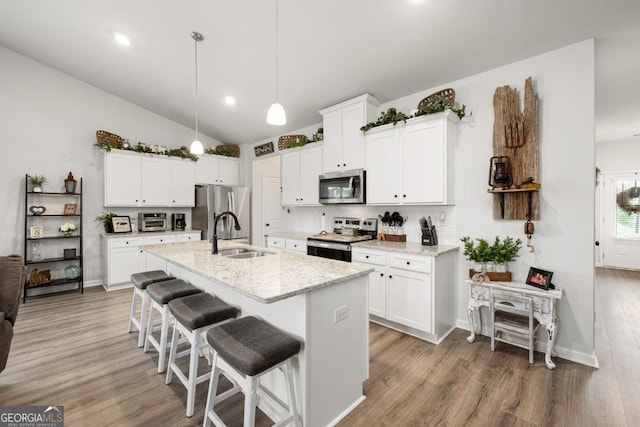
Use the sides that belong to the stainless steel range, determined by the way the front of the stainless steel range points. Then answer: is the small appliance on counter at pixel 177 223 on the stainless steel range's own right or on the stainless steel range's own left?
on the stainless steel range's own right

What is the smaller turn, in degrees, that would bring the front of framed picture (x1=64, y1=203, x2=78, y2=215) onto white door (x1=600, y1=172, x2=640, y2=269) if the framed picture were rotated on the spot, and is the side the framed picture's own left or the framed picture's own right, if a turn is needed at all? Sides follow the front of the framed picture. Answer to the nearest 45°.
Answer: approximately 45° to the framed picture's own left

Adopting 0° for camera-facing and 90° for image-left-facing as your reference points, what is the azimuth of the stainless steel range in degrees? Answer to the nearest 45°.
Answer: approximately 45°

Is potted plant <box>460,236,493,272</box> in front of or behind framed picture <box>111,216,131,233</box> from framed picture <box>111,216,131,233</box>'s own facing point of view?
in front

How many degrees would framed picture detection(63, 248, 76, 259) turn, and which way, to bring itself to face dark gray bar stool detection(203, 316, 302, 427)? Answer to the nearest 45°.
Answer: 0° — it already faces it

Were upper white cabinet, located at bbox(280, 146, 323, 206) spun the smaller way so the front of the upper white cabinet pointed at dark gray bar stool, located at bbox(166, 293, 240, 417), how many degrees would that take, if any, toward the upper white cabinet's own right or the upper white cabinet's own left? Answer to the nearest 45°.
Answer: approximately 45° to the upper white cabinet's own left

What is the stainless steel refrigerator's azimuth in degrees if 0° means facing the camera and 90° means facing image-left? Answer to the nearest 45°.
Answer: approximately 315°

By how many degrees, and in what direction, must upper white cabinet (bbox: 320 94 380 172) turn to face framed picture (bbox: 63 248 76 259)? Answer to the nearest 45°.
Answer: approximately 45° to its right

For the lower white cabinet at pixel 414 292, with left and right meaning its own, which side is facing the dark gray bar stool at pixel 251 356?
front

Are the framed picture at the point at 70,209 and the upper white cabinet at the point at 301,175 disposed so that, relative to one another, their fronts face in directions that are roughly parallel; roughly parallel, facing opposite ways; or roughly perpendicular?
roughly perpendicular

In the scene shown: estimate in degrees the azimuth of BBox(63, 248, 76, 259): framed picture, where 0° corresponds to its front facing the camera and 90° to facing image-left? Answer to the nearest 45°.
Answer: approximately 0°
